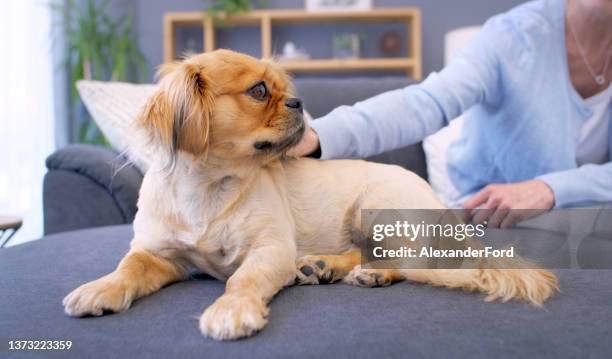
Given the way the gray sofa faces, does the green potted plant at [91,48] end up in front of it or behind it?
behind

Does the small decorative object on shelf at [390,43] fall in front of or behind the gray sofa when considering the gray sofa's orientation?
behind

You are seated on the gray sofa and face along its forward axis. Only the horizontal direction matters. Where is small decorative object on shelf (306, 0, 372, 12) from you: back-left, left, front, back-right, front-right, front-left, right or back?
back

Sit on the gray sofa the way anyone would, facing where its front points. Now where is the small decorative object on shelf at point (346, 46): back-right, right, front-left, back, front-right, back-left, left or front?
back

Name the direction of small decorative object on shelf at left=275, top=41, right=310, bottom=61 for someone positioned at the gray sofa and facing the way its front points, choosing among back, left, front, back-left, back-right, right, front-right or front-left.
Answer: back

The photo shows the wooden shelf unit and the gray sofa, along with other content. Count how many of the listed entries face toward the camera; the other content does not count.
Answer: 2

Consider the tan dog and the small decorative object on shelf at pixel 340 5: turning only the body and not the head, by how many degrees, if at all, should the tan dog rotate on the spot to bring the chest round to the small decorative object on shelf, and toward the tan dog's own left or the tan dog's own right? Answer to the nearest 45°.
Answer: approximately 135° to the tan dog's own right

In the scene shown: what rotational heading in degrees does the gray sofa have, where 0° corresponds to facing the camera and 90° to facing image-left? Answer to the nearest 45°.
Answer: approximately 0°

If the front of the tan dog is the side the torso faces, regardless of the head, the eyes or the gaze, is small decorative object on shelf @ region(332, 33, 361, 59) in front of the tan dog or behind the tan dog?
behind
